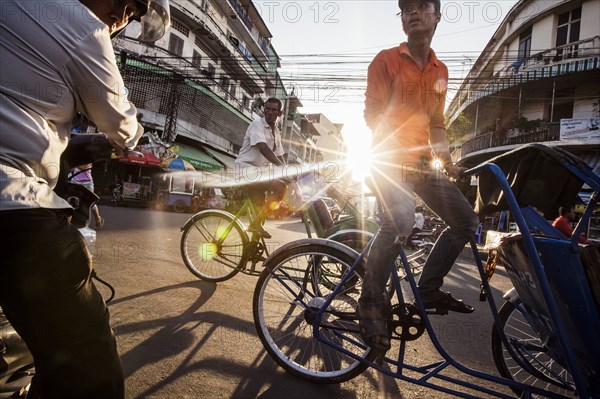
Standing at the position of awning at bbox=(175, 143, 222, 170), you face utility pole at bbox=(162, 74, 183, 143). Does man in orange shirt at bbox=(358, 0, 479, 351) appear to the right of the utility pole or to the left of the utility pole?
left

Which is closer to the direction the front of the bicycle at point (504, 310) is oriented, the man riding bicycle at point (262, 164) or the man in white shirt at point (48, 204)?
the man in white shirt

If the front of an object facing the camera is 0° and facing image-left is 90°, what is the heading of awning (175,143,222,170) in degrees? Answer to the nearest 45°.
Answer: approximately 315°

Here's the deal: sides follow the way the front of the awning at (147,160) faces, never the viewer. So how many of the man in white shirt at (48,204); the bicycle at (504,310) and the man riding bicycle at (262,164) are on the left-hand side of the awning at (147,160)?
0

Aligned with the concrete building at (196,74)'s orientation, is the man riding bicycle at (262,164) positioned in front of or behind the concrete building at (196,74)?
in front

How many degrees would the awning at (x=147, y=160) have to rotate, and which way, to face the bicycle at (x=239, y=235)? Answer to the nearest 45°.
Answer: approximately 45° to its right

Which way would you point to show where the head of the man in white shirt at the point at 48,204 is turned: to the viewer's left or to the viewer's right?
to the viewer's right

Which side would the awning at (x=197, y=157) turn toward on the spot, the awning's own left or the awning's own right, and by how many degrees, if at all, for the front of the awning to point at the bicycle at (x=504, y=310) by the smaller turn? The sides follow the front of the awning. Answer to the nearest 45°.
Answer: approximately 45° to the awning's own right

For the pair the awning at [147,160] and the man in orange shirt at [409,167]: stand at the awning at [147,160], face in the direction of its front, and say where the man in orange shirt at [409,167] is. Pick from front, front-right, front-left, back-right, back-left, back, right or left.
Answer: front-right

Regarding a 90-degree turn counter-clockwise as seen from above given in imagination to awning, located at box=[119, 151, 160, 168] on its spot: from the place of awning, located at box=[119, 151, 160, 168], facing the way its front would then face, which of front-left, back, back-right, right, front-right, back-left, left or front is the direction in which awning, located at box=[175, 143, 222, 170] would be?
front

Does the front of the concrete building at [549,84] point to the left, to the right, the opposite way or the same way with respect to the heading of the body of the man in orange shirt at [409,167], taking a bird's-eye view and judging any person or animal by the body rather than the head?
to the right

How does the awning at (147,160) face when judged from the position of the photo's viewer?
facing the viewer and to the right of the viewer

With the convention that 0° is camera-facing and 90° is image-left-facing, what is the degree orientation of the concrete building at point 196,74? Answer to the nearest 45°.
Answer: approximately 315°
